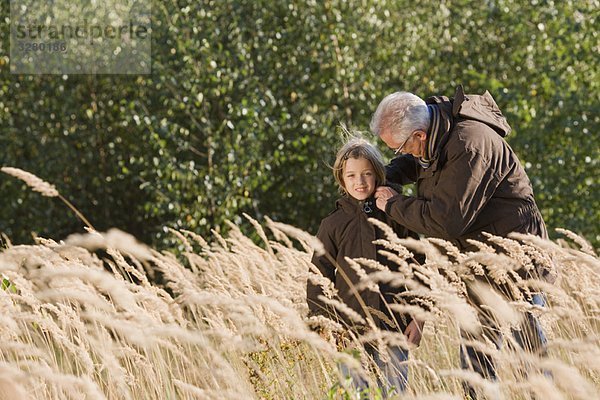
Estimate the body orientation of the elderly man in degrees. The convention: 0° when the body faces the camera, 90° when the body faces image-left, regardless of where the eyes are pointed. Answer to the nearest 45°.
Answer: approximately 90°
